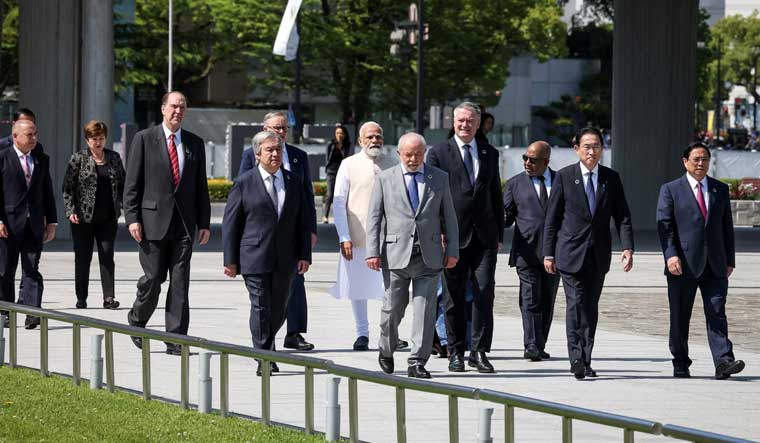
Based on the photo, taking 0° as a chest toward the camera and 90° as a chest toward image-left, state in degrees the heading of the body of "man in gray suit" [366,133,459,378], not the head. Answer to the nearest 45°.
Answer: approximately 0°

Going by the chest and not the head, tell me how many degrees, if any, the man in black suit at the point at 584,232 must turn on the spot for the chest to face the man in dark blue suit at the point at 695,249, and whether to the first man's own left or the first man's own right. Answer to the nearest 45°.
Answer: approximately 90° to the first man's own left

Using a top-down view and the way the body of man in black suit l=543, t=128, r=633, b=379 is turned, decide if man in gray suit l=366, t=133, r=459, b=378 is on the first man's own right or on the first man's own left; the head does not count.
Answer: on the first man's own right

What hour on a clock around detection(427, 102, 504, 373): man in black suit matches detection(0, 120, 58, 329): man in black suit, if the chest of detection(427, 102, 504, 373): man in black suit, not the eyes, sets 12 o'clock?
detection(0, 120, 58, 329): man in black suit is roughly at 4 o'clock from detection(427, 102, 504, 373): man in black suit.

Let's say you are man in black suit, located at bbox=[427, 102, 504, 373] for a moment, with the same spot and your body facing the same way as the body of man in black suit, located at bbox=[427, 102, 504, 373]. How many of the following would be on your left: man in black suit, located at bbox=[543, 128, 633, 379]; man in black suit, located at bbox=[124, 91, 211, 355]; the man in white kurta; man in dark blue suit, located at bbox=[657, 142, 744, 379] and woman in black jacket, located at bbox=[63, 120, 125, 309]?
2

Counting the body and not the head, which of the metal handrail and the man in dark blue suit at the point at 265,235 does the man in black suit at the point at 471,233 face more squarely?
the metal handrail

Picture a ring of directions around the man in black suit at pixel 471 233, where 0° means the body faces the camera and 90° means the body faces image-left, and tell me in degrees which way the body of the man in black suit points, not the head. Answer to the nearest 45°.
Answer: approximately 0°

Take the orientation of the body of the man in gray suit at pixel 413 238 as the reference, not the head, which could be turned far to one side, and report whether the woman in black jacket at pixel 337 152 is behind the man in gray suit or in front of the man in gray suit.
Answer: behind

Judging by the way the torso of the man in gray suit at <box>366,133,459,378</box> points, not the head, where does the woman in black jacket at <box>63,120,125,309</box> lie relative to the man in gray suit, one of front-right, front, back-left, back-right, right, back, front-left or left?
back-right
